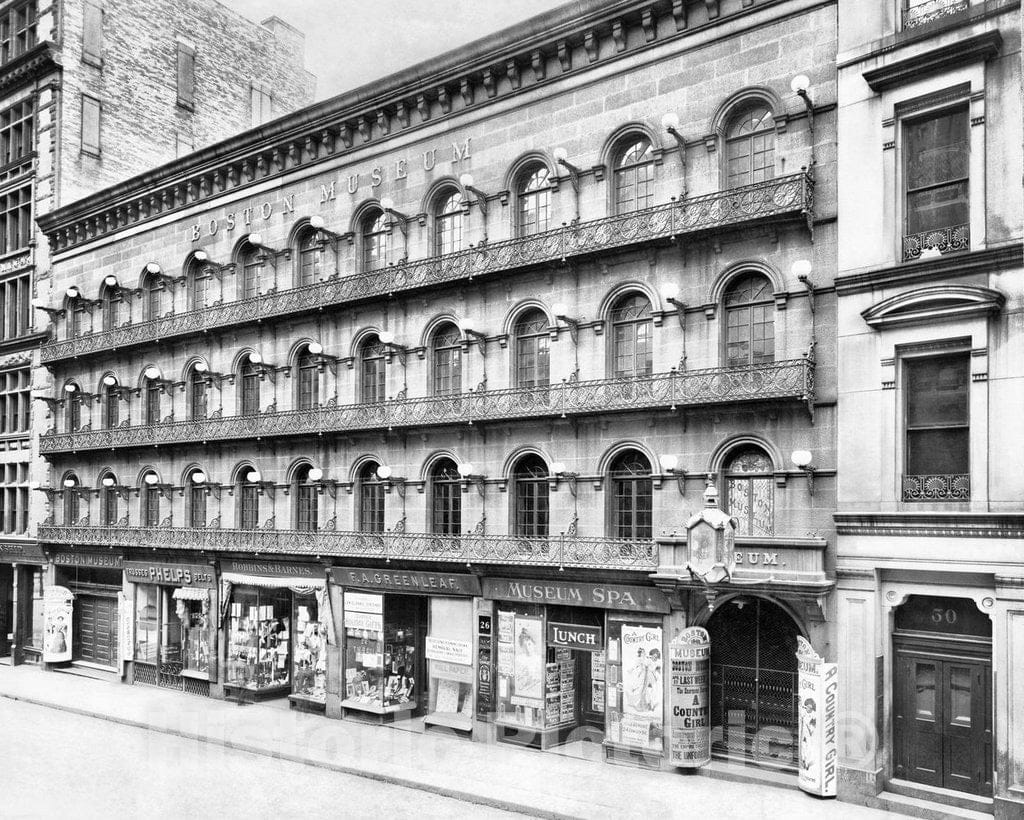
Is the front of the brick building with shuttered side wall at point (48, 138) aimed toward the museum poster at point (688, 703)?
no

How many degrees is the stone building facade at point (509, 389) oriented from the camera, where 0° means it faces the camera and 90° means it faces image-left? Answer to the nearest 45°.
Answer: approximately 45°

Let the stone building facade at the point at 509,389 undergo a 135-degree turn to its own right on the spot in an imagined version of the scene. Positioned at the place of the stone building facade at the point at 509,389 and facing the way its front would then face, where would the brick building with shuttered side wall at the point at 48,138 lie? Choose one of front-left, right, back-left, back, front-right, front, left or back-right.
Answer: front-left

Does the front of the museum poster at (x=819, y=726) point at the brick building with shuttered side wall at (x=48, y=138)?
no

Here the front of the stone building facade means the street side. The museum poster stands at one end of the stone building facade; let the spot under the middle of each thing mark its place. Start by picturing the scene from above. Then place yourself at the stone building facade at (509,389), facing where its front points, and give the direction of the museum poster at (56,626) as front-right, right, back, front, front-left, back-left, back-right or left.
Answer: right

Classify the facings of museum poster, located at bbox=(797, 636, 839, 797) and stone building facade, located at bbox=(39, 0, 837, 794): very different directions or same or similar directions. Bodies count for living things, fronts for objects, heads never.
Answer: same or similar directions

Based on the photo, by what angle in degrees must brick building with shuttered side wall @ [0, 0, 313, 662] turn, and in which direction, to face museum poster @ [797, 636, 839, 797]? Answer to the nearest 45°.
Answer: approximately 90° to its left

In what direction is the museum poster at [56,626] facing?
toward the camera

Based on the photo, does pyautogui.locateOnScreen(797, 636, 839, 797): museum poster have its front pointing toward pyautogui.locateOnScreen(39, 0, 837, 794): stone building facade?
no

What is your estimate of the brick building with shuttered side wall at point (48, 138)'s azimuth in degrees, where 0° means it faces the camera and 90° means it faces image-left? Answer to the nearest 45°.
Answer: approximately 45°

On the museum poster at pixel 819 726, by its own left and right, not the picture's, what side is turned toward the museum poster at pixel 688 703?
right
